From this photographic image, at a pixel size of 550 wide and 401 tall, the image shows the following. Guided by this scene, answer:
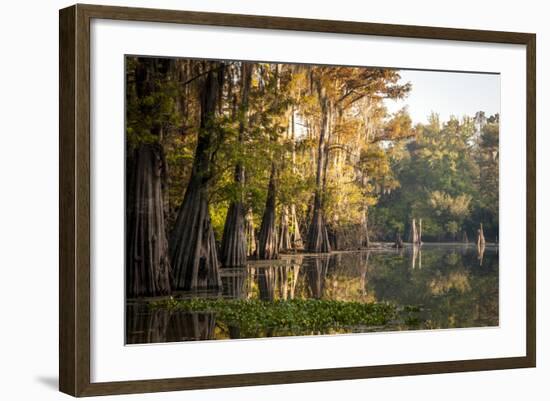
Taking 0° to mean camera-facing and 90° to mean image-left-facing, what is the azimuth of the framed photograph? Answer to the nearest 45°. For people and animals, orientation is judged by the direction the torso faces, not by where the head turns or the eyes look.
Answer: approximately 315°
